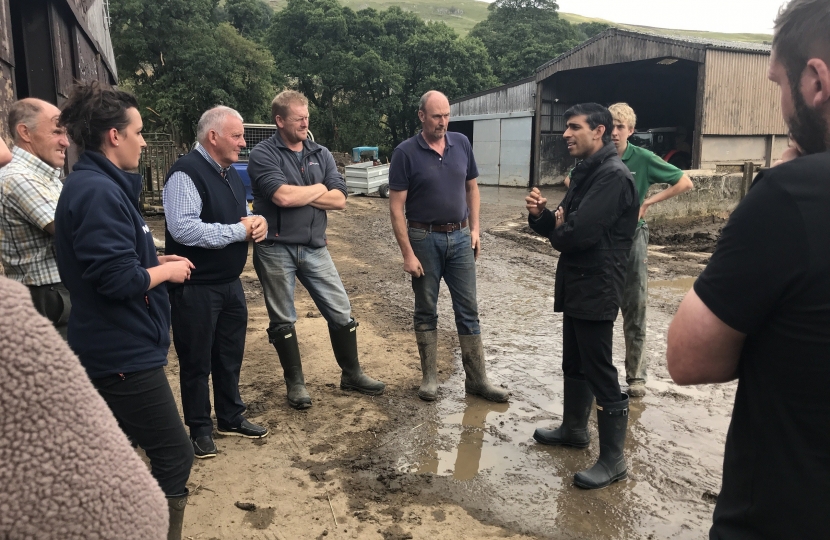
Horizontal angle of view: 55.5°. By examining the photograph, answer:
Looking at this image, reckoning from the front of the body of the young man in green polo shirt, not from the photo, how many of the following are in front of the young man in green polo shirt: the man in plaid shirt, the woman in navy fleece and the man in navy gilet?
3

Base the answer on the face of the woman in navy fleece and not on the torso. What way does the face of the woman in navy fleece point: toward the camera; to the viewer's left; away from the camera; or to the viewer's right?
to the viewer's right

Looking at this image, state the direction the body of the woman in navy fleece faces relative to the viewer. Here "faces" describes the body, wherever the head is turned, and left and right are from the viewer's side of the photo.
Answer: facing to the right of the viewer

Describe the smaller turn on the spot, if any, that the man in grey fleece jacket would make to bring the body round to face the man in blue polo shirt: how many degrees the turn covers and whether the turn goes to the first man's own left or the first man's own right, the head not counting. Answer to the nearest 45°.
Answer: approximately 45° to the first man's own left

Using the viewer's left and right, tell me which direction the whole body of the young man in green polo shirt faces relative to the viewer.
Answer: facing the viewer and to the left of the viewer

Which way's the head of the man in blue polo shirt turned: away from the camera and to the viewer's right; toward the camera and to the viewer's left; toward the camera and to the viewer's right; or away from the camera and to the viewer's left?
toward the camera and to the viewer's right

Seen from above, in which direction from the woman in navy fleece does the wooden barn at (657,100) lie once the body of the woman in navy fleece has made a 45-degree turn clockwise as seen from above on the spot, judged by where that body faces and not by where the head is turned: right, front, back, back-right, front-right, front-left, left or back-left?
left

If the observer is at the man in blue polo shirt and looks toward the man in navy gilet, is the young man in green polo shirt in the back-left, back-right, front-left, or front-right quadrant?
back-left

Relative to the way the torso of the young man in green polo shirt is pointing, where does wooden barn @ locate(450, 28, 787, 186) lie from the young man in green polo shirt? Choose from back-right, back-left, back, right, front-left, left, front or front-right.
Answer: back-right

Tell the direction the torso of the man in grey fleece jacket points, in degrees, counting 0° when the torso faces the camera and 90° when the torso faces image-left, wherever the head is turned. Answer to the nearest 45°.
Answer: approximately 315°

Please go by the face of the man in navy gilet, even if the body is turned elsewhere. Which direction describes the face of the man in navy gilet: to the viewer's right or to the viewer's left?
to the viewer's right

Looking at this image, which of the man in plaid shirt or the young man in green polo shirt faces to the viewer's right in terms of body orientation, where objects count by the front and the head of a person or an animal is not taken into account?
the man in plaid shirt

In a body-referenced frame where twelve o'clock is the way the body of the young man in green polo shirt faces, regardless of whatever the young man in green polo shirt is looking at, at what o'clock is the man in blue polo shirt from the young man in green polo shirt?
The man in blue polo shirt is roughly at 1 o'clock from the young man in green polo shirt.

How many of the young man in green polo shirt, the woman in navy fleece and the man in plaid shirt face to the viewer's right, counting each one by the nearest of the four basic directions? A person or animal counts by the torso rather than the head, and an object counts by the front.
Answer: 2

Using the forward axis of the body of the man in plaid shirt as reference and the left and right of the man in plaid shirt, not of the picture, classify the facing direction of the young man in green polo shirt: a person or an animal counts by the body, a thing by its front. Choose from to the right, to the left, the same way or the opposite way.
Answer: the opposite way

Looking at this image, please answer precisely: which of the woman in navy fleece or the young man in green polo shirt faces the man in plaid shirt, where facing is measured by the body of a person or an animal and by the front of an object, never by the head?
the young man in green polo shirt

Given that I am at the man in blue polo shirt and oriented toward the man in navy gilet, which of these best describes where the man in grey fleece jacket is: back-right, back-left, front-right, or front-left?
front-right

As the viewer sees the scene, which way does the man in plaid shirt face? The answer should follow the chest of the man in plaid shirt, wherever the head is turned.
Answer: to the viewer's right

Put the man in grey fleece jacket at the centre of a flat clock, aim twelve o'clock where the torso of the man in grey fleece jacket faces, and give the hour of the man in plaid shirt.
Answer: The man in plaid shirt is roughly at 3 o'clock from the man in grey fleece jacket.

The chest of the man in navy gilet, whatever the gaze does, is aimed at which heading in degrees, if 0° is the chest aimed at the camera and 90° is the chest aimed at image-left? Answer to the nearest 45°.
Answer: approximately 315°

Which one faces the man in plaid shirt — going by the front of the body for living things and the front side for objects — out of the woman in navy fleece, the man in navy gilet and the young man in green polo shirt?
the young man in green polo shirt
